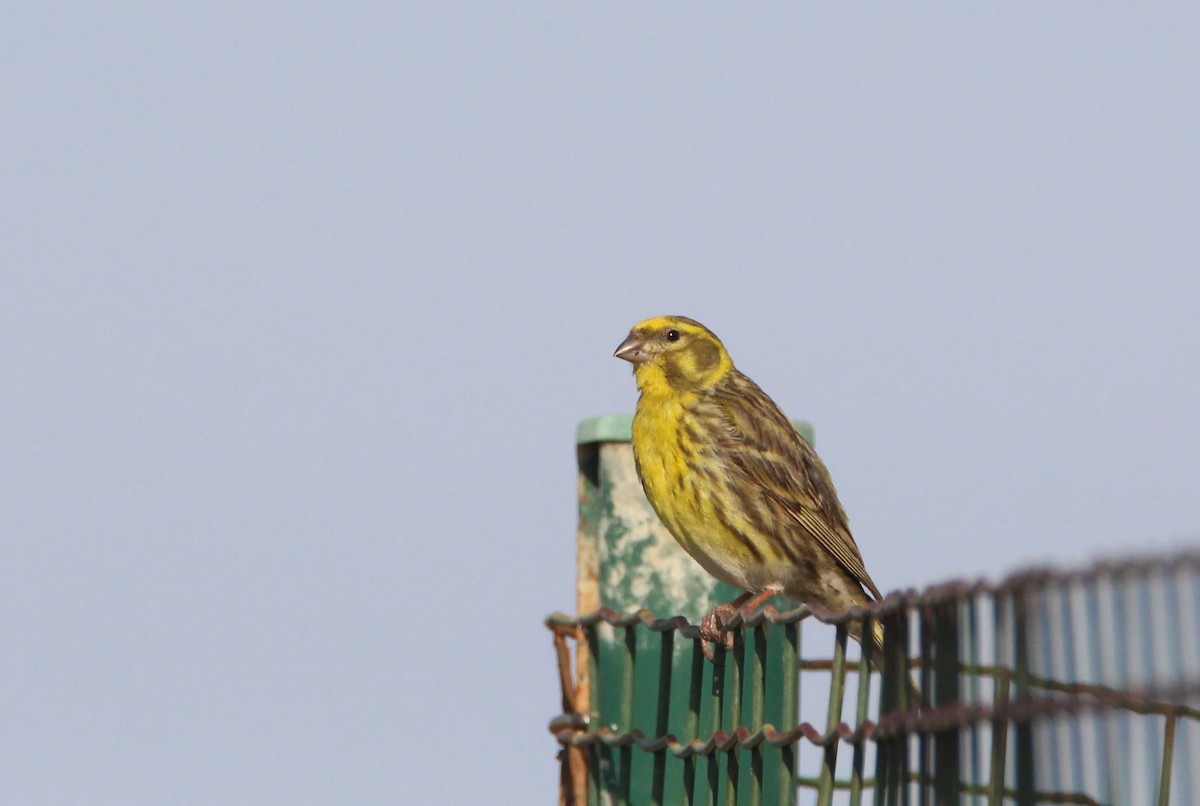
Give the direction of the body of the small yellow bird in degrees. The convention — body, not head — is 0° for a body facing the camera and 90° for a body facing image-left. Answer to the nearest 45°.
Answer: approximately 90°
